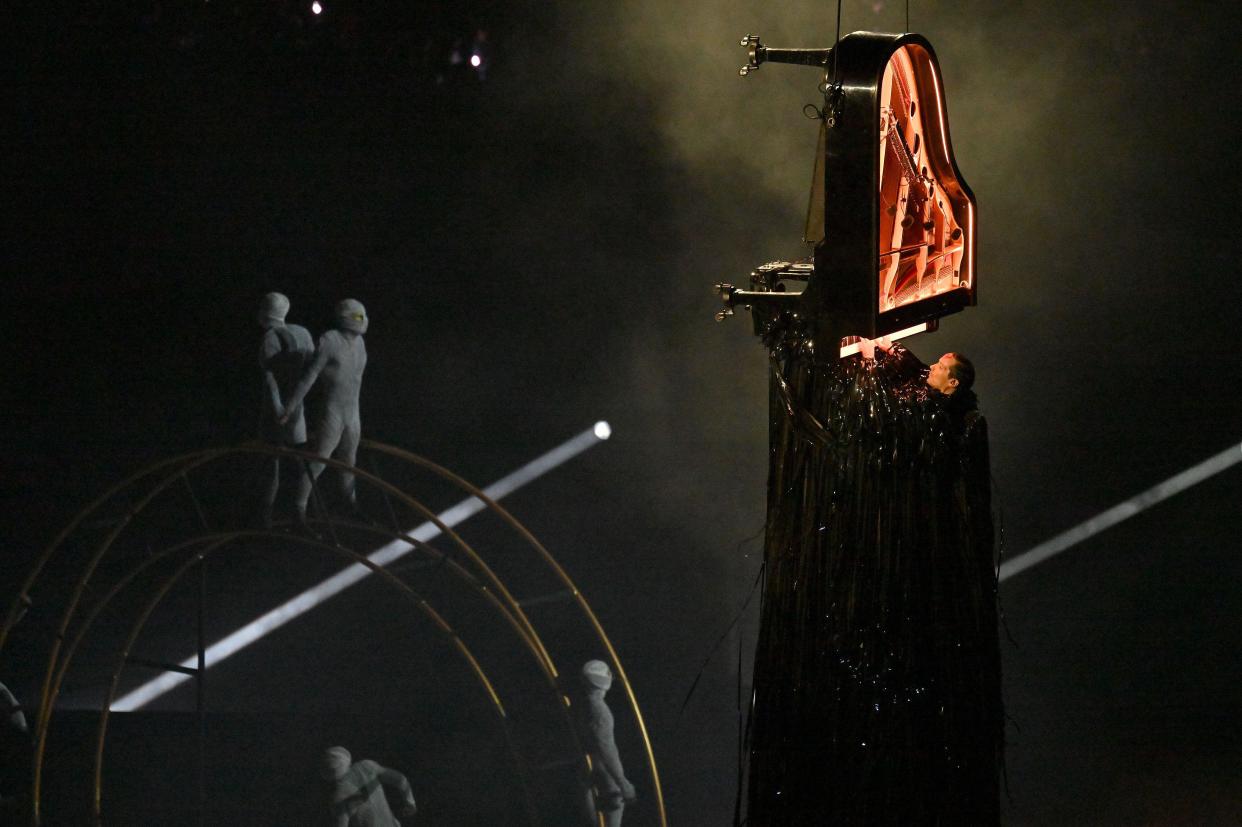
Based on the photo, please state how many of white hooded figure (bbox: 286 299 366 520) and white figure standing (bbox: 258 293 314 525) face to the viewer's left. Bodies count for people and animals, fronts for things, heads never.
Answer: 0
